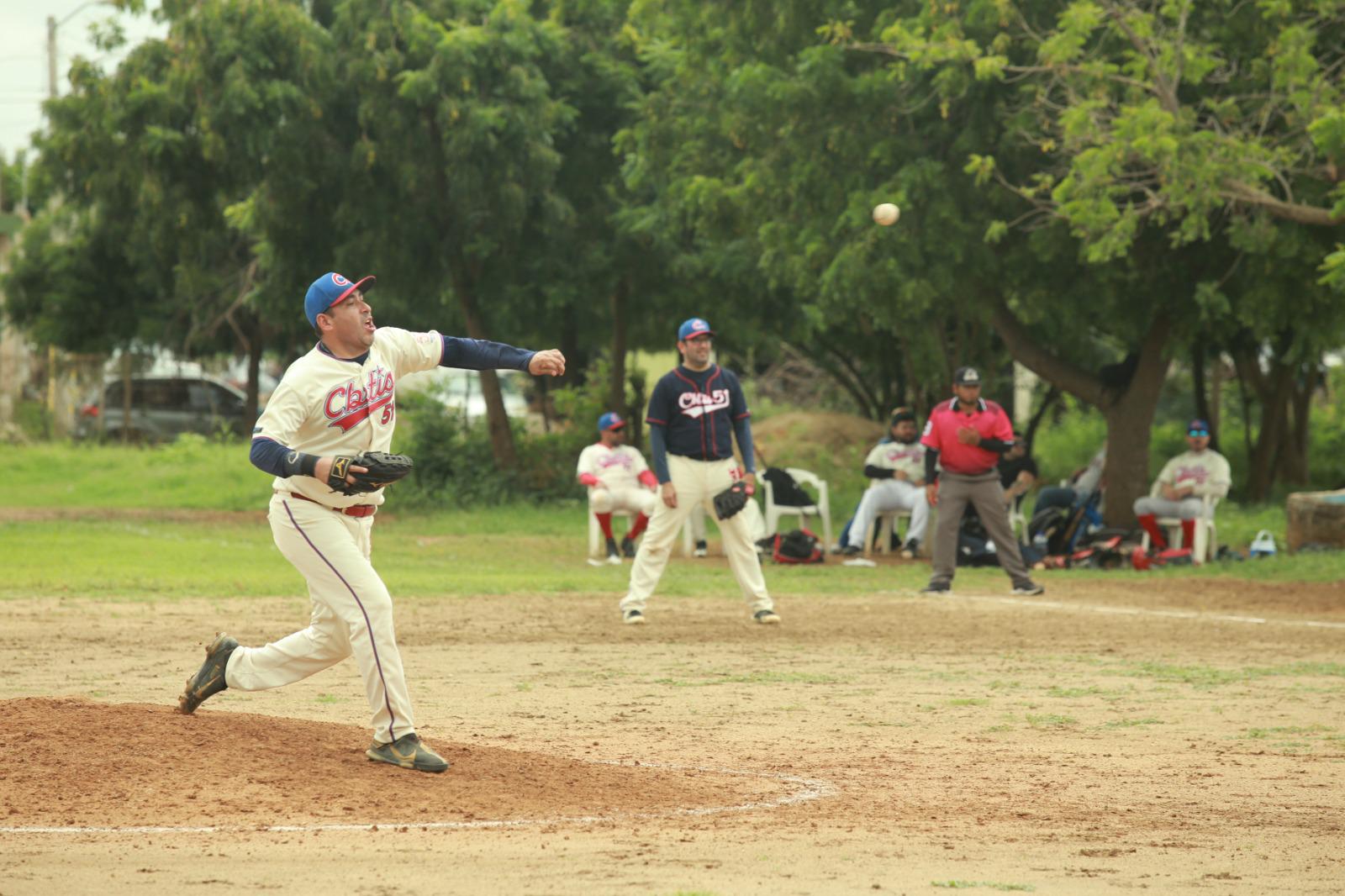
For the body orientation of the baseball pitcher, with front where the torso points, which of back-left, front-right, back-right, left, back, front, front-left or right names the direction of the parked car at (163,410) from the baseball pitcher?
back-left

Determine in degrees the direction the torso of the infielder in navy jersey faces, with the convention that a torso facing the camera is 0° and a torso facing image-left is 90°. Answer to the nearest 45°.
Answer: approximately 0°

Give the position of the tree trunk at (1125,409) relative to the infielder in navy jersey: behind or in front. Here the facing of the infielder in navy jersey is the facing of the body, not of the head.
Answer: behind

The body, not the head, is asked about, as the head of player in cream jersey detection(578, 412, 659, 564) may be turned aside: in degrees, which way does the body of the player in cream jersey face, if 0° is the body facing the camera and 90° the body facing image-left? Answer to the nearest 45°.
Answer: approximately 0°

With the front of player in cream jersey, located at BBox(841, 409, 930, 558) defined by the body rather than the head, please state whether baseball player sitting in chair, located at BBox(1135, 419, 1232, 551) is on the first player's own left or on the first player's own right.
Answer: on the first player's own left

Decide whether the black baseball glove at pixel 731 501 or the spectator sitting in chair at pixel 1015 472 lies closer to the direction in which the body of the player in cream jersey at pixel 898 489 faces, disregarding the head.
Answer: the black baseball glove

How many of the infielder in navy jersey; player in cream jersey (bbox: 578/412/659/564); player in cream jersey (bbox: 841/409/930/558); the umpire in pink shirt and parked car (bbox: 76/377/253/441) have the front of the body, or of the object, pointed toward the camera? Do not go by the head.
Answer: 4
